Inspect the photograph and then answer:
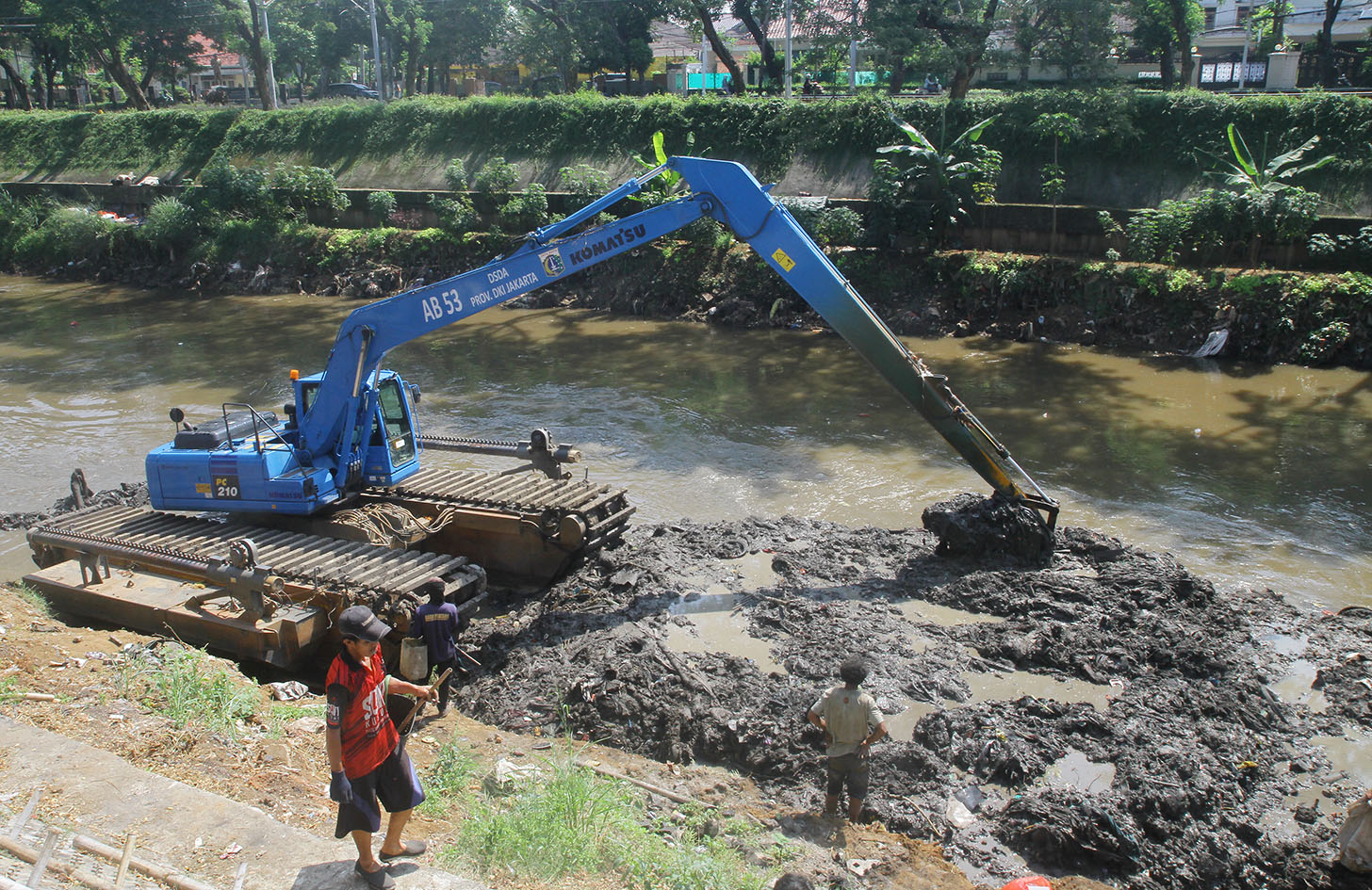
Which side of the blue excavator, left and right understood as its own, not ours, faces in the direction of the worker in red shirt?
right

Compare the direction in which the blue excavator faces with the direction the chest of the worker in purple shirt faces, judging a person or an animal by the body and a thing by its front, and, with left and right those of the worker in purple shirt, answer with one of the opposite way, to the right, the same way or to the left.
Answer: to the right

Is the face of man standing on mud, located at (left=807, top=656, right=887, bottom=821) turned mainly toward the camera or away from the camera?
away from the camera

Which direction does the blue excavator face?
to the viewer's right

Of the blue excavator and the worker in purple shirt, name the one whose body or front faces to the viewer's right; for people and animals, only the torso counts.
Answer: the blue excavator

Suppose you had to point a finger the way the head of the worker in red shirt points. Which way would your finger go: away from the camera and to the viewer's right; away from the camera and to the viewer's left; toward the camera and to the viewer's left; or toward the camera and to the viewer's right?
toward the camera and to the viewer's right

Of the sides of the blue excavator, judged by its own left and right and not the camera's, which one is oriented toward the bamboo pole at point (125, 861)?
right

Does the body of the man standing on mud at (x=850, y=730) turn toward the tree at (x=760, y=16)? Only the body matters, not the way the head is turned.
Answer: yes

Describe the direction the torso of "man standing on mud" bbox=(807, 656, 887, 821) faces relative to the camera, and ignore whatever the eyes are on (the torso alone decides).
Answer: away from the camera

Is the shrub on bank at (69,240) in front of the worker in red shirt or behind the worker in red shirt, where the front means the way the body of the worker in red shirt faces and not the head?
behind

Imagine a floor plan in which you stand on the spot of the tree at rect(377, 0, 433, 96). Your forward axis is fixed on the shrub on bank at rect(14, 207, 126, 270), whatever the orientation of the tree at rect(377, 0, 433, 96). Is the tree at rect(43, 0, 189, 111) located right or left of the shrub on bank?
right

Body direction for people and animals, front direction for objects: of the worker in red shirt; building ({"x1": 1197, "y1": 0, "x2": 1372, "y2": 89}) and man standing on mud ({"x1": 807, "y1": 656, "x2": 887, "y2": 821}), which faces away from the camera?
the man standing on mud

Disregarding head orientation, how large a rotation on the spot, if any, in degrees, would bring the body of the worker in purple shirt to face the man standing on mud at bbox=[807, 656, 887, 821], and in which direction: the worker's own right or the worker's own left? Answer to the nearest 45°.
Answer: approximately 135° to the worker's own right

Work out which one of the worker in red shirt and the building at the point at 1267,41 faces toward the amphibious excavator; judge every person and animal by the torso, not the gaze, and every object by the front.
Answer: the building

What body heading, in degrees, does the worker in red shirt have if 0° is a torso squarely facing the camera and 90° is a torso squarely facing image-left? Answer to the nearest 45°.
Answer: approximately 315°

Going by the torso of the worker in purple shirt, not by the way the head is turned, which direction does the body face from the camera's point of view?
away from the camera

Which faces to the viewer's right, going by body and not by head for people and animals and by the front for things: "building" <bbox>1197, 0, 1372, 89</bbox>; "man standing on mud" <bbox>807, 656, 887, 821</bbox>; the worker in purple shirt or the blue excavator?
the blue excavator
